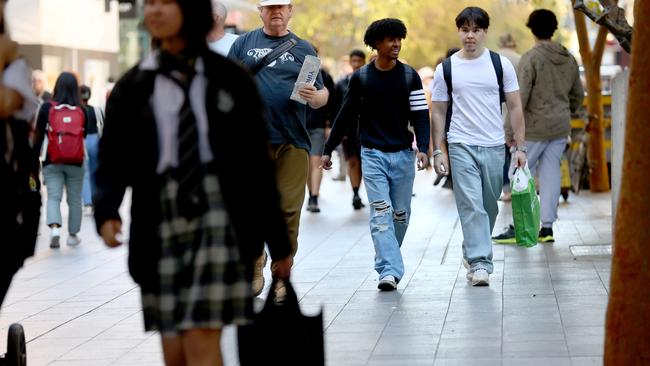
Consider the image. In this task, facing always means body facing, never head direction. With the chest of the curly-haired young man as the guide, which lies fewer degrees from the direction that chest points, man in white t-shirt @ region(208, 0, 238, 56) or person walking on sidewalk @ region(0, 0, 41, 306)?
the person walking on sidewalk

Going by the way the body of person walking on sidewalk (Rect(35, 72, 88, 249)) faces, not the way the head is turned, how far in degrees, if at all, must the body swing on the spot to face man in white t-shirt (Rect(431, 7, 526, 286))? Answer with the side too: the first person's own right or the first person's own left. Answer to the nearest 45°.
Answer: approximately 135° to the first person's own right

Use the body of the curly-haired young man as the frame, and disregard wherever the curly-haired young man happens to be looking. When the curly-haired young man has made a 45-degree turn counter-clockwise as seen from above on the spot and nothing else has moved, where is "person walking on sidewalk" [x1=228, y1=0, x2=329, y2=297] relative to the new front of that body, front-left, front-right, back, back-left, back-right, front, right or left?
right

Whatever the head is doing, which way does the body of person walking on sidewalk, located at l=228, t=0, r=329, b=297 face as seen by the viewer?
toward the camera

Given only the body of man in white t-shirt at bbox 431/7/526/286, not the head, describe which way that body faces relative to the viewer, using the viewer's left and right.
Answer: facing the viewer

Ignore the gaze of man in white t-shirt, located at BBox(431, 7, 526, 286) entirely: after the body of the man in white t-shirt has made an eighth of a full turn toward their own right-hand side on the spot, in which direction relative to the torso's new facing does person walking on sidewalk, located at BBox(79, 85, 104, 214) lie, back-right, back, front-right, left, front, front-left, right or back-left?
right

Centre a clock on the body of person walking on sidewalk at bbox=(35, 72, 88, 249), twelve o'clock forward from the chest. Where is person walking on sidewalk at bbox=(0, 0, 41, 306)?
person walking on sidewalk at bbox=(0, 0, 41, 306) is roughly at 6 o'clock from person walking on sidewalk at bbox=(35, 72, 88, 249).

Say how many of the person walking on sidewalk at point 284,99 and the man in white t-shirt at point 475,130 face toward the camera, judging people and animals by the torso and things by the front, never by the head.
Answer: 2

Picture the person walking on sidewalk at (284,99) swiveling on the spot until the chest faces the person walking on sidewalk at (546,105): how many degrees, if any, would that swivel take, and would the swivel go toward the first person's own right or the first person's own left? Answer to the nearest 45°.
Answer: approximately 135° to the first person's own left
